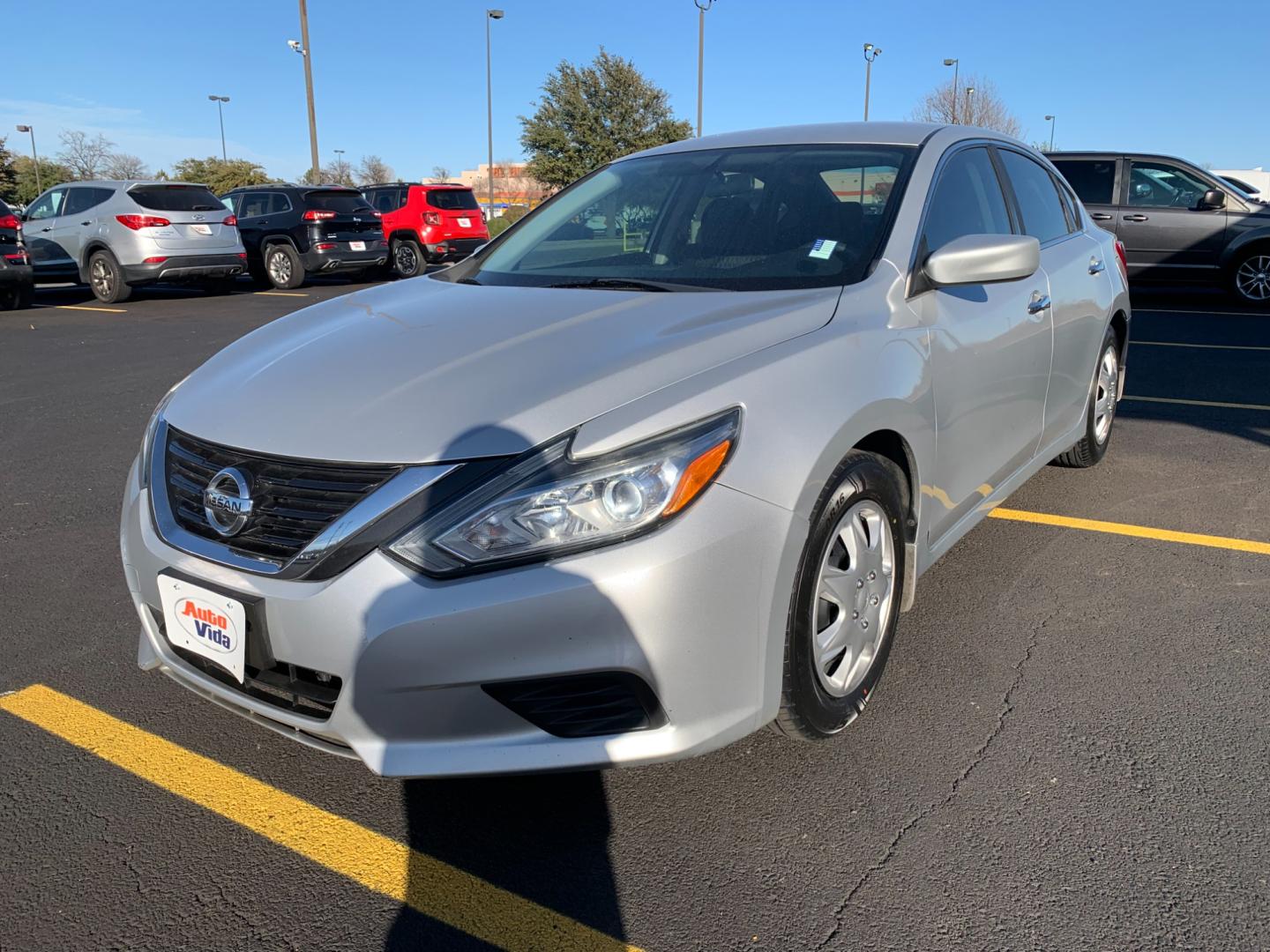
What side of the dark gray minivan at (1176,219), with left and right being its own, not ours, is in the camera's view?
right

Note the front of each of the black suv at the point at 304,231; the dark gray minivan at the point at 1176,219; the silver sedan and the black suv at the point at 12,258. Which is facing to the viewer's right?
the dark gray minivan at the point at 1176,219

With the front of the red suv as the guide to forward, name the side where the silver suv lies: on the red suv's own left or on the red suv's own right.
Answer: on the red suv's own left

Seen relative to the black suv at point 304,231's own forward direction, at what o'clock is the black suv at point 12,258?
the black suv at point 12,258 is roughly at 9 o'clock from the black suv at point 304,231.

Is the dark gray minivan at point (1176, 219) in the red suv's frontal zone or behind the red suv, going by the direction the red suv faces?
behind

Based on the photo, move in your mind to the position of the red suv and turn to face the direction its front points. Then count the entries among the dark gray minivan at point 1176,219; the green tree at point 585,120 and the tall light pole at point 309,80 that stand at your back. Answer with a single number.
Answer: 1

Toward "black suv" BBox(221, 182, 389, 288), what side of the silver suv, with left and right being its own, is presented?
right

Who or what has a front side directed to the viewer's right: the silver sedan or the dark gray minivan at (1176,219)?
the dark gray minivan

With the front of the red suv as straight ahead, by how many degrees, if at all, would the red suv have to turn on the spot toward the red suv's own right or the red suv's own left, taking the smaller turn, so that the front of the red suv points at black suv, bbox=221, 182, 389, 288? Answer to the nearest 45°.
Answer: approximately 90° to the red suv's own left

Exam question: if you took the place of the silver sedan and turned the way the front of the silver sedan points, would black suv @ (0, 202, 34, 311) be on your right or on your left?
on your right

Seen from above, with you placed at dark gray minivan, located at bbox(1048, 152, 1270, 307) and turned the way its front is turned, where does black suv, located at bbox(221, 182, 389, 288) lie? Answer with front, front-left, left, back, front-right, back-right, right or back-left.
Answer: back

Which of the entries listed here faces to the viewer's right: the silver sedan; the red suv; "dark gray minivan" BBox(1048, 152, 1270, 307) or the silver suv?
the dark gray minivan

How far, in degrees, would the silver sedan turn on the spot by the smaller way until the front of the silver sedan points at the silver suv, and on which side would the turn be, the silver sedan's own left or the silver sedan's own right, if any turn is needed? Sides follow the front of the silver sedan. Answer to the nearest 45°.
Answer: approximately 90° to the silver sedan's own right
